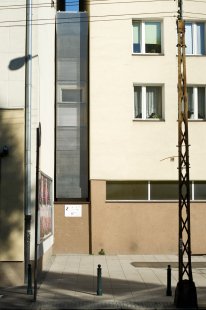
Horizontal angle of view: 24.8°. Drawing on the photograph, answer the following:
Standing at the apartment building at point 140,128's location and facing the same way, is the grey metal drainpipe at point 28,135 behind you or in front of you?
in front

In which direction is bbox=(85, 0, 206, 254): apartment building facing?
toward the camera

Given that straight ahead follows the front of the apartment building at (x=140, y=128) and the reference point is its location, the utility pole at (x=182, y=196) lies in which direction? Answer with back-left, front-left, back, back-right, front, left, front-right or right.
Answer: front

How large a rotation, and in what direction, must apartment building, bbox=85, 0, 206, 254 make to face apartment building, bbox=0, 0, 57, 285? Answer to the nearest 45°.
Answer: approximately 45° to its right
